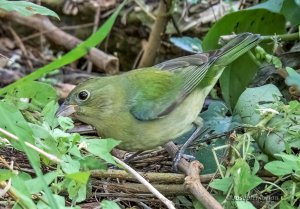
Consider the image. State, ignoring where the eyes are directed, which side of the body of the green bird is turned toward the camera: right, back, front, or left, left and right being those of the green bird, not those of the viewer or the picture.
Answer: left

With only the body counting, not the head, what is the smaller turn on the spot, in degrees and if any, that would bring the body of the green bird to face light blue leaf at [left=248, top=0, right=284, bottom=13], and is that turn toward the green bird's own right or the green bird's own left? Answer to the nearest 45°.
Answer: approximately 135° to the green bird's own right

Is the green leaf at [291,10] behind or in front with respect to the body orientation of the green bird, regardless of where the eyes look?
behind

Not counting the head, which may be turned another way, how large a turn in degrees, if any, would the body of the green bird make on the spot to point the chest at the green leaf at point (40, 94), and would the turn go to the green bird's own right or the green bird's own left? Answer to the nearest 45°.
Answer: approximately 45° to the green bird's own left

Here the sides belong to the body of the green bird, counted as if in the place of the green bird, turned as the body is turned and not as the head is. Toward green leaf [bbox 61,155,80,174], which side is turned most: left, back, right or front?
front

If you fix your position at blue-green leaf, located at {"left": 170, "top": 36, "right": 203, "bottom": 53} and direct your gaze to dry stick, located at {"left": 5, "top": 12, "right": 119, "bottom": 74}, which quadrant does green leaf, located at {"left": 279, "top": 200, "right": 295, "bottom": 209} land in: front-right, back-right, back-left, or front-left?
back-left

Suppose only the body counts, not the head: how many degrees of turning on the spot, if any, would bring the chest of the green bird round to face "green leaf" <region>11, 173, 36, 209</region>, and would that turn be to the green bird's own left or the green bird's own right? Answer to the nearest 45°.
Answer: approximately 90° to the green bird's own left

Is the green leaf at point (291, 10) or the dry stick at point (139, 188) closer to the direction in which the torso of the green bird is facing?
the dry stick

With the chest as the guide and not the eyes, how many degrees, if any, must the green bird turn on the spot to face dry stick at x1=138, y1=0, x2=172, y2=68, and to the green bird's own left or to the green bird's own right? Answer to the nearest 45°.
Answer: approximately 90° to the green bird's own right

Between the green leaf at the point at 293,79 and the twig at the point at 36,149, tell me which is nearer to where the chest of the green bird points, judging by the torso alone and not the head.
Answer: the twig

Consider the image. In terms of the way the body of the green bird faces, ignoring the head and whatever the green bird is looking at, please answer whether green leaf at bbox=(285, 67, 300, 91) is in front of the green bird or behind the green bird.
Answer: behind
